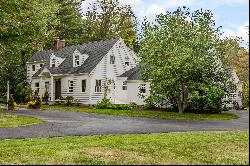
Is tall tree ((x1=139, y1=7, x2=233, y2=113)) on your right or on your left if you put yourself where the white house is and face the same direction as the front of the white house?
on your left

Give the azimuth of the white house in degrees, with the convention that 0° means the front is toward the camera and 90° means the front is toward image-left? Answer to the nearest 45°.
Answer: approximately 45°

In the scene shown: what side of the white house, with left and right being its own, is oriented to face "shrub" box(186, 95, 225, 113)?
left
